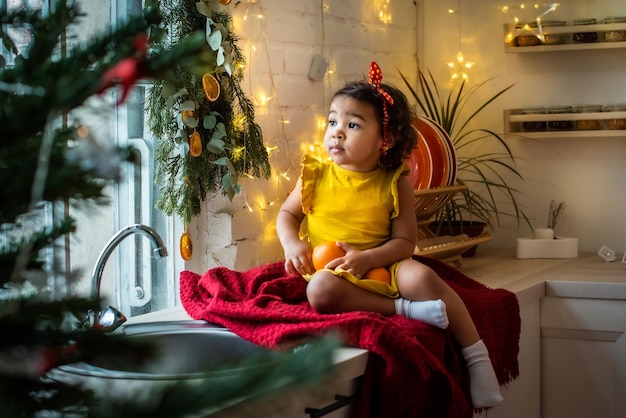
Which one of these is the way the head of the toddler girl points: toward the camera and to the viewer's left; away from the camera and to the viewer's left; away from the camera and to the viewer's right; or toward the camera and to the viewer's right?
toward the camera and to the viewer's left

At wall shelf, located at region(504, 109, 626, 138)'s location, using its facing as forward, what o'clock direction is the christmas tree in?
The christmas tree is roughly at 12 o'clock from the wall shelf.

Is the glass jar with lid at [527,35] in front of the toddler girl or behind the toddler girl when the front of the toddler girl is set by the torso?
behind

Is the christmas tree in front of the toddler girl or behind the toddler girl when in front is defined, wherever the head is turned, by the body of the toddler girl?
in front

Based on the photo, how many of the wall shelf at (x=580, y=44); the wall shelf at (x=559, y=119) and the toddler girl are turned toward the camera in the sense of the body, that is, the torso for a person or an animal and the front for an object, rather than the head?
3

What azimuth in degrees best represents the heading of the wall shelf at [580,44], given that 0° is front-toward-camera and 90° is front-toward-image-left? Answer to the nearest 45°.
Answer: approximately 0°
